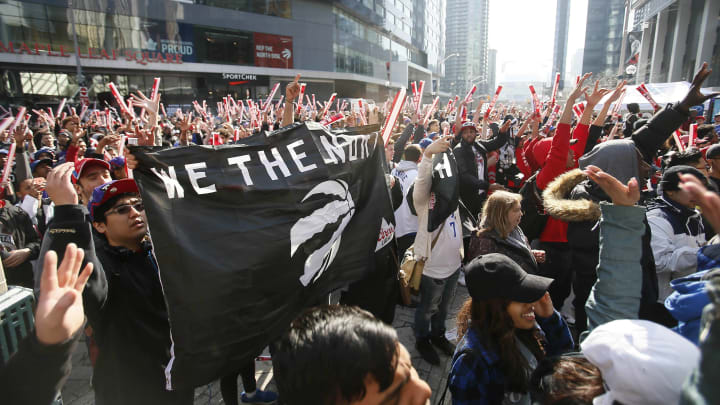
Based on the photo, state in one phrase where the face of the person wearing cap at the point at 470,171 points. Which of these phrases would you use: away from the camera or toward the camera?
toward the camera

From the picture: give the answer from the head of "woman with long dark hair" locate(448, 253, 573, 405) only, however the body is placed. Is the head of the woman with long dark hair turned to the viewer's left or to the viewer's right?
to the viewer's right

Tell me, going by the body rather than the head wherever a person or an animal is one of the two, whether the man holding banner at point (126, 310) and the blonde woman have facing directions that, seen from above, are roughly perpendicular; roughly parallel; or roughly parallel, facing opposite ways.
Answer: roughly parallel

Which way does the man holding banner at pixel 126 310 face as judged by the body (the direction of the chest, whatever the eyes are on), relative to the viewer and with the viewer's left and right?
facing the viewer and to the right of the viewer
